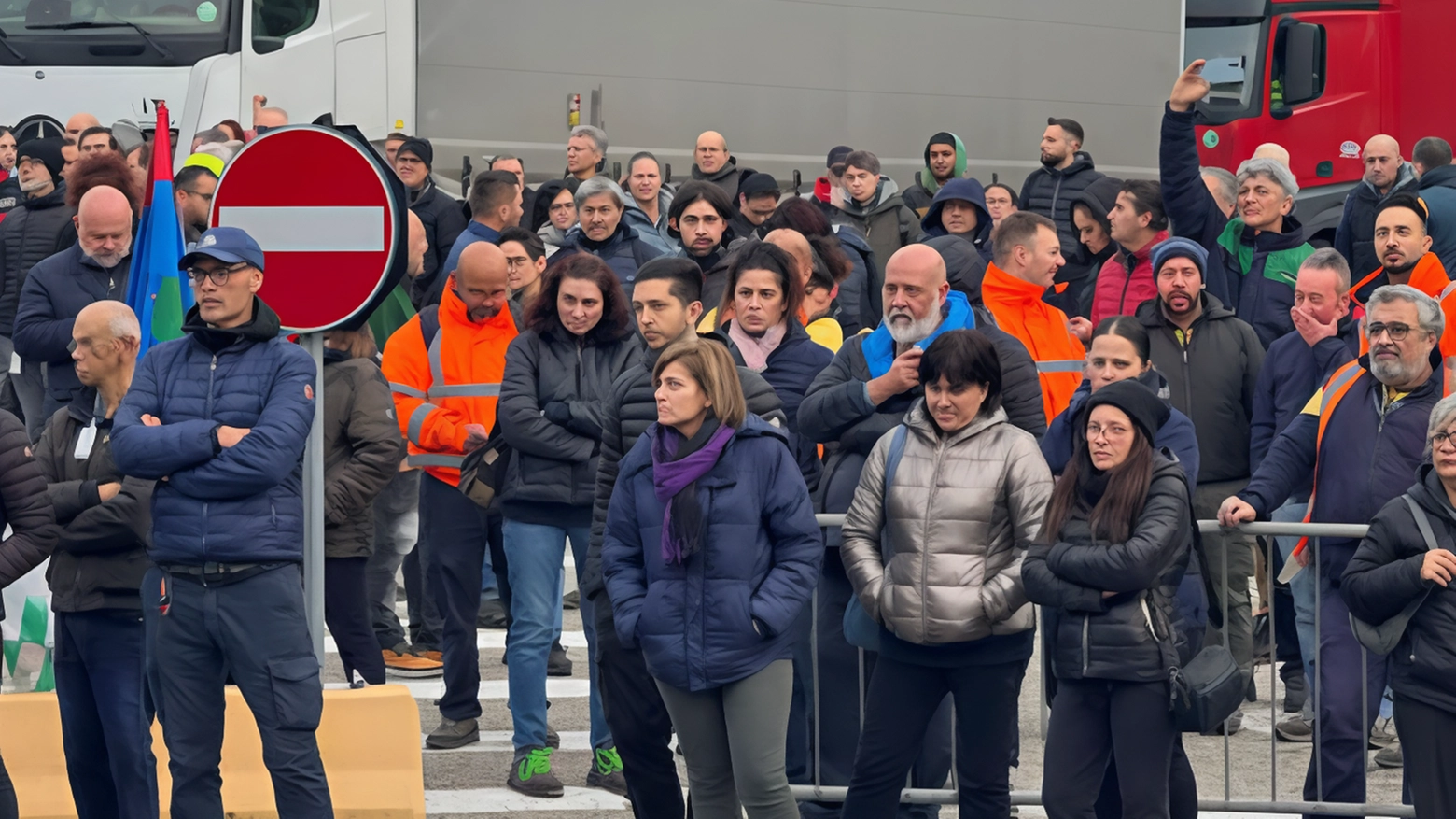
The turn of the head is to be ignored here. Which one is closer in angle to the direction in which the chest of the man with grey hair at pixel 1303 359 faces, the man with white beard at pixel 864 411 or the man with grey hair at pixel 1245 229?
the man with white beard

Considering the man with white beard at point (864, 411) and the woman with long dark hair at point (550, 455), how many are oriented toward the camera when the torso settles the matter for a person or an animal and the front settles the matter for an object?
2

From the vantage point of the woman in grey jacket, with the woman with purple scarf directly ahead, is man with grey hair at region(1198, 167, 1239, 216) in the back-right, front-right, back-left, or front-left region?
back-right

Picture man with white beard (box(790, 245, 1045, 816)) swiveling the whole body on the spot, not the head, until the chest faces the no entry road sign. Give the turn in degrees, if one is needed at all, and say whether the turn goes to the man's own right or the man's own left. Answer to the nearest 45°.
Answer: approximately 90° to the man's own right

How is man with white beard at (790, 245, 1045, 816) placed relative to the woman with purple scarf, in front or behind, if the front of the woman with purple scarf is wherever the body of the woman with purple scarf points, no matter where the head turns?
behind

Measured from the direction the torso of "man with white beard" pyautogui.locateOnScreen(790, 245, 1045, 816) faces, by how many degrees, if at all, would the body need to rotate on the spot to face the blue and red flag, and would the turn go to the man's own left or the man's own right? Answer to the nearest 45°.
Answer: approximately 90° to the man's own right

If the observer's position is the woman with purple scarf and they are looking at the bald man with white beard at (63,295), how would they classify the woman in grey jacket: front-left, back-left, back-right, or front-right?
back-right

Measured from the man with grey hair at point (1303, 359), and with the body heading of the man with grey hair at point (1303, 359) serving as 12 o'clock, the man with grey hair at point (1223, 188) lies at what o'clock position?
the man with grey hair at point (1223, 188) is roughly at 4 o'clock from the man with grey hair at point (1303, 359).

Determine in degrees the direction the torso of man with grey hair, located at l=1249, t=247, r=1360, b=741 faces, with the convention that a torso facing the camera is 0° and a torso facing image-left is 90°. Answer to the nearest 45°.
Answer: approximately 45°

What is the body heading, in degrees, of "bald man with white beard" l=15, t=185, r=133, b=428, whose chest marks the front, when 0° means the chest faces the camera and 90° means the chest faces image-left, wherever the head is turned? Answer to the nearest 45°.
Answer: approximately 315°

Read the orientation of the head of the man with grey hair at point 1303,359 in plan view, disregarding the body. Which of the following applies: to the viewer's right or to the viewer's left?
to the viewer's left
